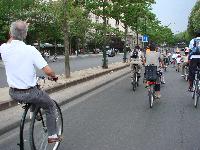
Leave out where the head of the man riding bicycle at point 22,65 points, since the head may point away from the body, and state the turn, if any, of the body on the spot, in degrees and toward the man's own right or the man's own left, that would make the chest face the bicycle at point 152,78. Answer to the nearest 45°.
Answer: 0° — they already face it

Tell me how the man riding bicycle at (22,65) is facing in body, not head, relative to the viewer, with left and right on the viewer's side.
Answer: facing away from the viewer and to the right of the viewer

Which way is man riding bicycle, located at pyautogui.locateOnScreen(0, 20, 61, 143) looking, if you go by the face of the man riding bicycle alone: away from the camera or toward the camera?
away from the camera

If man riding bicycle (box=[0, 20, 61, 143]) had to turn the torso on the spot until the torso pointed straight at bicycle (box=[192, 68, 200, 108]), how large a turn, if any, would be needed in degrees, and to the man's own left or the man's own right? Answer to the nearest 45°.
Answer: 0° — they already face it
